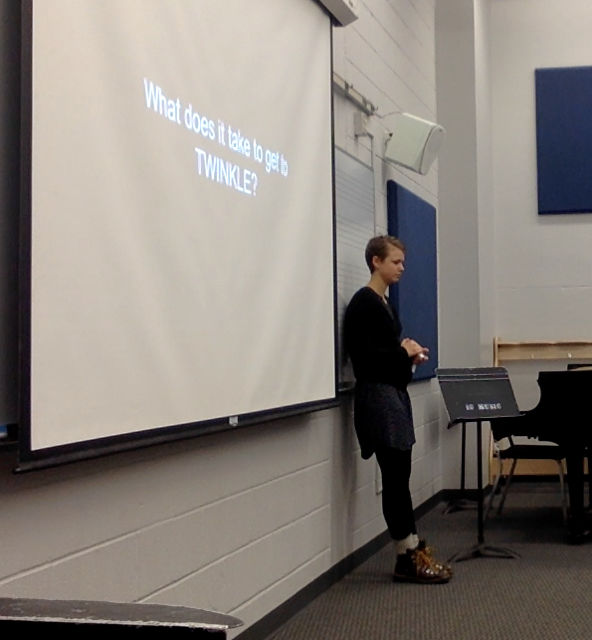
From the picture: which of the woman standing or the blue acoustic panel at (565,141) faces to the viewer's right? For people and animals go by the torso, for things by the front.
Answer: the woman standing

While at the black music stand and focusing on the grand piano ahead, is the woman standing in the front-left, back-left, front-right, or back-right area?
back-right

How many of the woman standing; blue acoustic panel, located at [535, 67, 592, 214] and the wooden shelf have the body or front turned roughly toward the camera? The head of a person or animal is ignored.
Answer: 2

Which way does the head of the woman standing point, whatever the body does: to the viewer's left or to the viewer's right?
to the viewer's right

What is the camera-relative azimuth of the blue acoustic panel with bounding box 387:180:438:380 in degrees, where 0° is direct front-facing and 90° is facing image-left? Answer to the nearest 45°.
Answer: approximately 315°

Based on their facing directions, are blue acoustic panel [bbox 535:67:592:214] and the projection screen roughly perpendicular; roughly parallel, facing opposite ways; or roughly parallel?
roughly perpendicular

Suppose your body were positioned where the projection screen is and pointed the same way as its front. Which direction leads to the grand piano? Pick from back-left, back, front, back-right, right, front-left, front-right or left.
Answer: left

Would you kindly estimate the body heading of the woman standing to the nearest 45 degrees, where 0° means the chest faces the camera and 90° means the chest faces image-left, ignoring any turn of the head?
approximately 270°

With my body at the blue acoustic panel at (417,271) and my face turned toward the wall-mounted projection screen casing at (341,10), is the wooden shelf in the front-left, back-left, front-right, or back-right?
back-left

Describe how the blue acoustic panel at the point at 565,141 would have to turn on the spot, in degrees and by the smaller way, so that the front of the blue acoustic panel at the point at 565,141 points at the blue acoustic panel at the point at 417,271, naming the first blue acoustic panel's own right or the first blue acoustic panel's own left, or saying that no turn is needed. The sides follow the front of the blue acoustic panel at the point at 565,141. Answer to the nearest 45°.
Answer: approximately 45° to the first blue acoustic panel's own right
